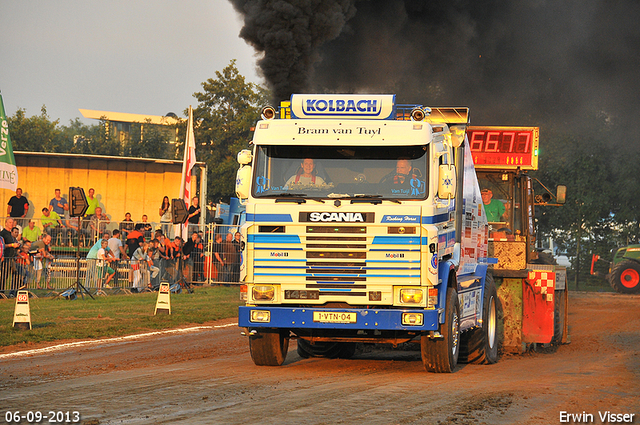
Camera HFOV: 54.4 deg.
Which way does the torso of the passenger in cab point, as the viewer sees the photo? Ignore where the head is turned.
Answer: toward the camera

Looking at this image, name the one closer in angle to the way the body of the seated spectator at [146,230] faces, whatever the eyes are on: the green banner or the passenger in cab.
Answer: the passenger in cab

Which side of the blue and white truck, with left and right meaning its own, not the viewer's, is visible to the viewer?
front

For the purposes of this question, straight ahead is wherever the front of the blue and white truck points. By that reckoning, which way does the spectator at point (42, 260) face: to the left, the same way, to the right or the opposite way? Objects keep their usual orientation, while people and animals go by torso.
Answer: to the left

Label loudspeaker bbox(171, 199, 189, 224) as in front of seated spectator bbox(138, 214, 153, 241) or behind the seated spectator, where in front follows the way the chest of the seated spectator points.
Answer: in front

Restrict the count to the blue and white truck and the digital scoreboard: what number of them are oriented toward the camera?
2

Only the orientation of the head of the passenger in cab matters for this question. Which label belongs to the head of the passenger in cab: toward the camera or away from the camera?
toward the camera

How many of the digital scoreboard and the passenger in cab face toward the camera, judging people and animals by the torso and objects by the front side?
2

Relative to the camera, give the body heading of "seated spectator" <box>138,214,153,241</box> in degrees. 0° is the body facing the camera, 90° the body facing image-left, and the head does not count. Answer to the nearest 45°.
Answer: approximately 315°

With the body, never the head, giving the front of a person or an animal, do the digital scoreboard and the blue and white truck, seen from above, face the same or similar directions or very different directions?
same or similar directions
